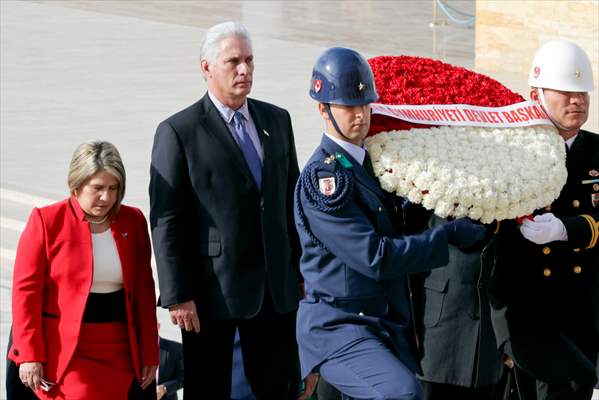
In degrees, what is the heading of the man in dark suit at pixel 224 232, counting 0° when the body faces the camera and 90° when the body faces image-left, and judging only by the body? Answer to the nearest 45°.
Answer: approximately 315°

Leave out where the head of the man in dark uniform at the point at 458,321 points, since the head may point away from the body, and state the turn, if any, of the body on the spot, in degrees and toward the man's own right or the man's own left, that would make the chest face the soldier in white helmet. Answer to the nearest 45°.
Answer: approximately 45° to the man's own left

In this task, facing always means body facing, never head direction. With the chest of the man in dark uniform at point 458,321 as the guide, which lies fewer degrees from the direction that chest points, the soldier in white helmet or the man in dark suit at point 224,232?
the soldier in white helmet

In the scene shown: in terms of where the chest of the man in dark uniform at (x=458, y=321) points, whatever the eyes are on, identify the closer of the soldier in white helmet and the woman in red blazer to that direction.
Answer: the soldier in white helmet

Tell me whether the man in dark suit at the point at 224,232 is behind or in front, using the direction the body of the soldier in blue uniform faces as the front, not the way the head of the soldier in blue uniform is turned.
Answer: behind

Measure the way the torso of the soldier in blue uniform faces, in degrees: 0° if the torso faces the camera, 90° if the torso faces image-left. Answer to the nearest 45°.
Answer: approximately 315°
